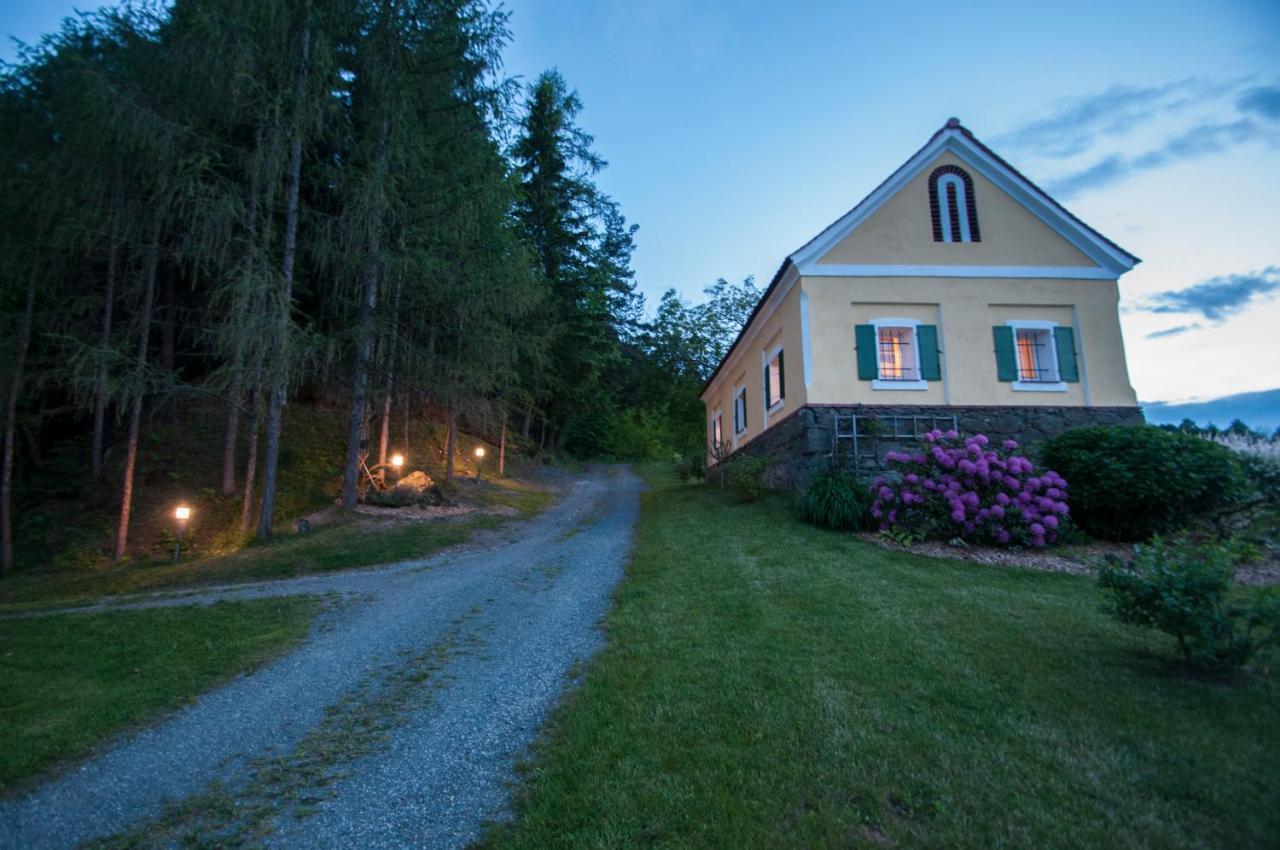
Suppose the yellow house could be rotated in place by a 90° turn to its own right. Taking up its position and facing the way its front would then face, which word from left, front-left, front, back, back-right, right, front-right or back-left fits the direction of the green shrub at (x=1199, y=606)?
left

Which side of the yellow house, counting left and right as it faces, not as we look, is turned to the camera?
front

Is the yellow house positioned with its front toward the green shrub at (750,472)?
no

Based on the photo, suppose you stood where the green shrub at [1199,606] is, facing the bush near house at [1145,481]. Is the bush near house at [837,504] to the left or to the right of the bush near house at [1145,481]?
left

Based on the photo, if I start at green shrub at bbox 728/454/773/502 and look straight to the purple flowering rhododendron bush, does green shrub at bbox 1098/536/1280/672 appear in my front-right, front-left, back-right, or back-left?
front-right

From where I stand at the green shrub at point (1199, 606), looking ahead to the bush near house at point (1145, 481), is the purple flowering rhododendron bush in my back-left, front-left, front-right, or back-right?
front-left

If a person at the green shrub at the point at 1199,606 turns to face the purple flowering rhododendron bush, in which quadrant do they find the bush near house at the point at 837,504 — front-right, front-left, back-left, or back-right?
front-left
